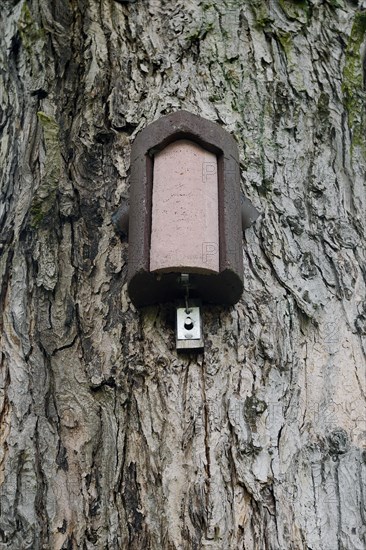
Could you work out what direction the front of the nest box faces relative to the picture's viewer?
facing the viewer
